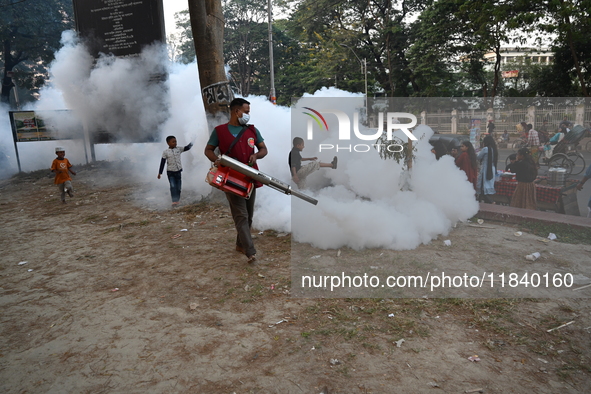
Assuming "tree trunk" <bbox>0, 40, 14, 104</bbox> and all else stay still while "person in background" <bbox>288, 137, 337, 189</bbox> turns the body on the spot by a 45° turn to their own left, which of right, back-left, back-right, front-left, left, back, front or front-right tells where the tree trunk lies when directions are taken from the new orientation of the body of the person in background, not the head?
left

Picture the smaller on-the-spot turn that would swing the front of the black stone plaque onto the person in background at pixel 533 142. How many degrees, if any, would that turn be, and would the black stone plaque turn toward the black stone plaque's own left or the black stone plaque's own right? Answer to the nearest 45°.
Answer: approximately 45° to the black stone plaque's own left

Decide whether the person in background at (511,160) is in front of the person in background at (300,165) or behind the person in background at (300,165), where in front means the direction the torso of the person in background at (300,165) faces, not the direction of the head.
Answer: in front

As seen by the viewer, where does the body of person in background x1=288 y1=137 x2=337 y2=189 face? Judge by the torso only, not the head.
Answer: to the viewer's right

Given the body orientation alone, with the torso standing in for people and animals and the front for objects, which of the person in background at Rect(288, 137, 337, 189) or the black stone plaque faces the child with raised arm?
the black stone plaque

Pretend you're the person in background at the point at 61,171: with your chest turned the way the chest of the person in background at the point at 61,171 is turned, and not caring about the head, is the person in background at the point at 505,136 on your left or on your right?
on your left

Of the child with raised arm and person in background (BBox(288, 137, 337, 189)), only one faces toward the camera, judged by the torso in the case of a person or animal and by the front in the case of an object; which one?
the child with raised arm

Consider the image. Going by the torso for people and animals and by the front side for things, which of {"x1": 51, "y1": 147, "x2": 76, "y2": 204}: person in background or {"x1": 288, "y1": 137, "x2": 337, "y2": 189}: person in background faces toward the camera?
{"x1": 51, "y1": 147, "x2": 76, "y2": 204}: person in background

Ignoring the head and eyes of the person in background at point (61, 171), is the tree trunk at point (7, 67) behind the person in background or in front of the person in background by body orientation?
behind

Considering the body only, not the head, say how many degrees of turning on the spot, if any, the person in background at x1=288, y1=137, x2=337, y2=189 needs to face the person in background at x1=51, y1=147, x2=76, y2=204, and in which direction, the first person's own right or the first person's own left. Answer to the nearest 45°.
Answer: approximately 135° to the first person's own left

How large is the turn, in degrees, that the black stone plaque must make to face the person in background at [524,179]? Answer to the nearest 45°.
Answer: approximately 45° to its left

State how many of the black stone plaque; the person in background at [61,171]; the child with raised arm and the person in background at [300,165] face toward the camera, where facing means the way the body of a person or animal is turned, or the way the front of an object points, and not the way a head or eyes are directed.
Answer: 3

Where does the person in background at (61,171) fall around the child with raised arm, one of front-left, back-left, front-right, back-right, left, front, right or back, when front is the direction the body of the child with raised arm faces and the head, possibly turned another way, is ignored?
back-right

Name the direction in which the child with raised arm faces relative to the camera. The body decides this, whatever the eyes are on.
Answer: toward the camera

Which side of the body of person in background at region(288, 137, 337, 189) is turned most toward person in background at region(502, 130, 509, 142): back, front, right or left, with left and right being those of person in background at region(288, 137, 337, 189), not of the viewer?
front

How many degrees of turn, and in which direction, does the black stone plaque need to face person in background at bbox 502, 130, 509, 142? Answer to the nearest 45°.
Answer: approximately 135° to its left
